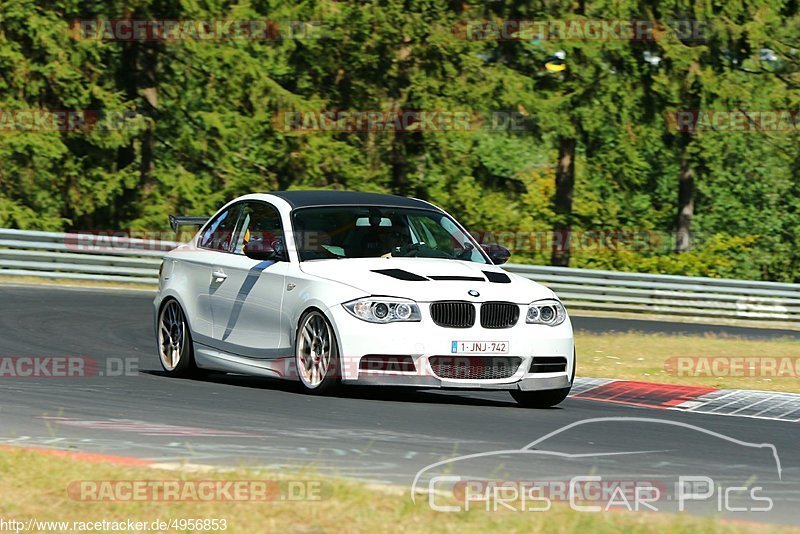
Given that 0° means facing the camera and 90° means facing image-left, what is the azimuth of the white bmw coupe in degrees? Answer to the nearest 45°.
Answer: approximately 315°
